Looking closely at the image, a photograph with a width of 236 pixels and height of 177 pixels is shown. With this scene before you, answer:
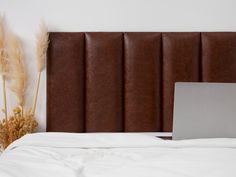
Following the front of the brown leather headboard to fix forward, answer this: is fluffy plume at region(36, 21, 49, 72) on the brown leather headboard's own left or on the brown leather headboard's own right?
on the brown leather headboard's own right

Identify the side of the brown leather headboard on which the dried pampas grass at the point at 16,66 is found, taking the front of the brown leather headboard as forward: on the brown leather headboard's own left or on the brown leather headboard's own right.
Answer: on the brown leather headboard's own right

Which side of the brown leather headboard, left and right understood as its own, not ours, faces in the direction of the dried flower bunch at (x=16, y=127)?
right

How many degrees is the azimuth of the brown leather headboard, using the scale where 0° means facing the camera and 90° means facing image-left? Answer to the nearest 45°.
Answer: approximately 0°

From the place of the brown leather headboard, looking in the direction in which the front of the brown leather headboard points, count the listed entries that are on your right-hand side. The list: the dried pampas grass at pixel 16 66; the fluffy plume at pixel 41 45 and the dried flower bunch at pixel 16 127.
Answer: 3

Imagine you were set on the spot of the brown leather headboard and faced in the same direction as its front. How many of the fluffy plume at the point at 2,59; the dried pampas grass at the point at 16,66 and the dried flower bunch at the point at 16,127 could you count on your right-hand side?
3

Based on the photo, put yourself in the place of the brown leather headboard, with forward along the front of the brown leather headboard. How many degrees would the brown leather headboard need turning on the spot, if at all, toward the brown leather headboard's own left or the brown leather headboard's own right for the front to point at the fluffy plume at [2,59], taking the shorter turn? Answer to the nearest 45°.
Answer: approximately 90° to the brown leather headboard's own right

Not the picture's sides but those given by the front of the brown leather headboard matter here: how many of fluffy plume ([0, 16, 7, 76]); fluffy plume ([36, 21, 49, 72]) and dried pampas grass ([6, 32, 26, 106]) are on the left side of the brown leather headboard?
0
